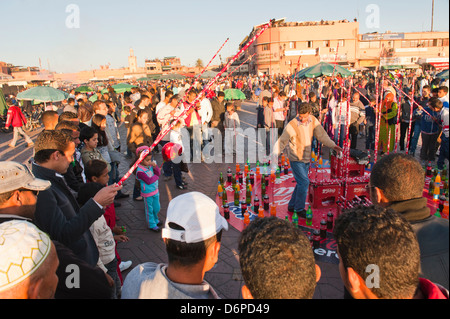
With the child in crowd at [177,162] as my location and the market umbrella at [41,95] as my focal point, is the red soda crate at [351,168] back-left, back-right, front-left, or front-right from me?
back-right

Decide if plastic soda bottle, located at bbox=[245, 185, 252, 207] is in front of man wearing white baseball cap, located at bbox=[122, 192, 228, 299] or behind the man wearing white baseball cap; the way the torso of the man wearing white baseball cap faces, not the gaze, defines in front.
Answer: in front

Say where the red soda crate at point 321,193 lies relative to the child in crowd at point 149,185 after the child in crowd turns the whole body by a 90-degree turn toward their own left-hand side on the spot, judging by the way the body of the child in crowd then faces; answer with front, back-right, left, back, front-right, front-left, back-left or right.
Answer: front-right

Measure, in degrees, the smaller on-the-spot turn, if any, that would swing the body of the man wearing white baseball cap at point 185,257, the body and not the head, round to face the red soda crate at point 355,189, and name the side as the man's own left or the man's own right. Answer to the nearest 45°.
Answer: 0° — they already face it

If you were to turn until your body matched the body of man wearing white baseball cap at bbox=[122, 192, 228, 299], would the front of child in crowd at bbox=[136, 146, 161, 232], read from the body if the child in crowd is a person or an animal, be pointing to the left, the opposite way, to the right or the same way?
to the right

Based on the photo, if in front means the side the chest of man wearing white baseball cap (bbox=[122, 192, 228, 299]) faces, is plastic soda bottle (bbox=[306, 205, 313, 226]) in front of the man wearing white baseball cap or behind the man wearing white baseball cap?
in front

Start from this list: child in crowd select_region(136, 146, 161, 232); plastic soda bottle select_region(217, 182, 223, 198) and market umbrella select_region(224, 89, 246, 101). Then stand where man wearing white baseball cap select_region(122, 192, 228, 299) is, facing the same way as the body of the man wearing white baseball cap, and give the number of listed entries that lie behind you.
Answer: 0

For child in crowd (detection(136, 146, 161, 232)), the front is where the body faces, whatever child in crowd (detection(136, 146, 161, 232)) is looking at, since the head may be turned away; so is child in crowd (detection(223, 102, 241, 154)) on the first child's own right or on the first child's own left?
on the first child's own left

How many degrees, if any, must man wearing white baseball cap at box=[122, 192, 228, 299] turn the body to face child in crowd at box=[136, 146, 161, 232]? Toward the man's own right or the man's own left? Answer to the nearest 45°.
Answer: approximately 45° to the man's own left

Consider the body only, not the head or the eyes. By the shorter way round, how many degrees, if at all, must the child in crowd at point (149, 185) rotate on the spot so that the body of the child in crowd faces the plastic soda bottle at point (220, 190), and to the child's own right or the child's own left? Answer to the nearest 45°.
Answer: approximately 90° to the child's own left

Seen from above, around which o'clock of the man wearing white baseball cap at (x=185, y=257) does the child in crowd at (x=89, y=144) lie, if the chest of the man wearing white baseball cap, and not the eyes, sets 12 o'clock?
The child in crowd is roughly at 10 o'clock from the man wearing white baseball cap.

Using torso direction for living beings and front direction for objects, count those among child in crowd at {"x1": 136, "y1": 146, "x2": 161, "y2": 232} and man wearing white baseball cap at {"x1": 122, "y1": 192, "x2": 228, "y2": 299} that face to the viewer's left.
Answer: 0

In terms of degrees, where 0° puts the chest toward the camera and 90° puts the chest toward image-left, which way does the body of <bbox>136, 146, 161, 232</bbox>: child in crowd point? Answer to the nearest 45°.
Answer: approximately 315°

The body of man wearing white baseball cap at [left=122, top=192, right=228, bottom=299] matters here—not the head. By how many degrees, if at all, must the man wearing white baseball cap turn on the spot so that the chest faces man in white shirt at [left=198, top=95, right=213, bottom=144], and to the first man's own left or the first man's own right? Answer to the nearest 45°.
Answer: approximately 45° to the first man's own left

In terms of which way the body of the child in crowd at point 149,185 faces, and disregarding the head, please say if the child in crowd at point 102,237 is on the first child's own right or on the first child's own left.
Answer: on the first child's own right

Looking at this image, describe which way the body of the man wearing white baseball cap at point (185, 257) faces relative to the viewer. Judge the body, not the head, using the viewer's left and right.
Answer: facing away from the viewer and to the right of the viewer
